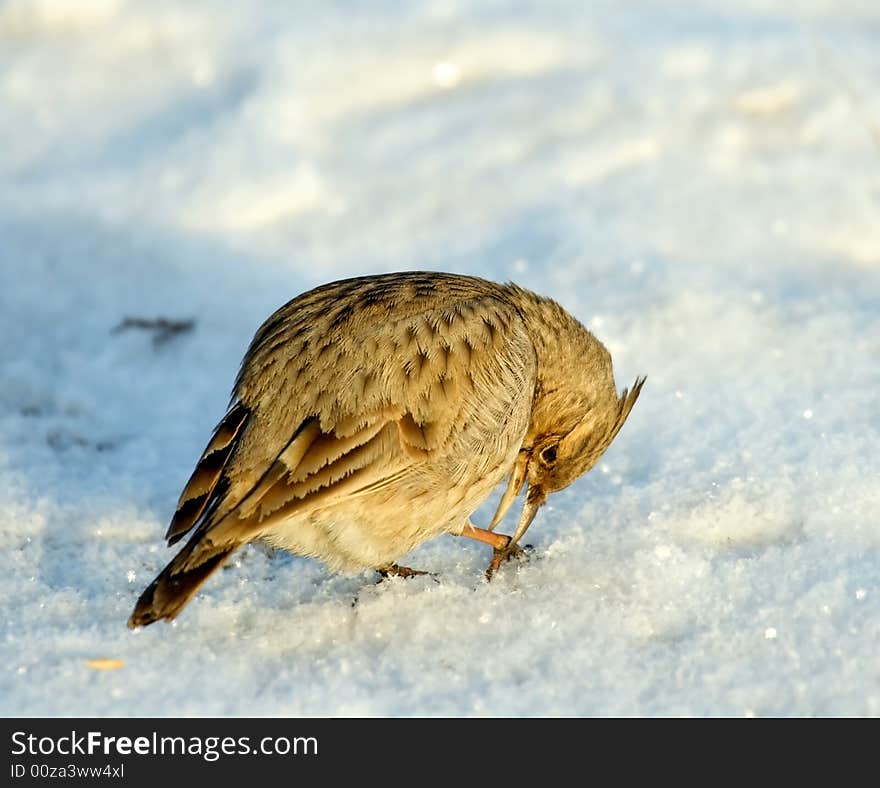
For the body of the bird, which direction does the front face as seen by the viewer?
to the viewer's right
